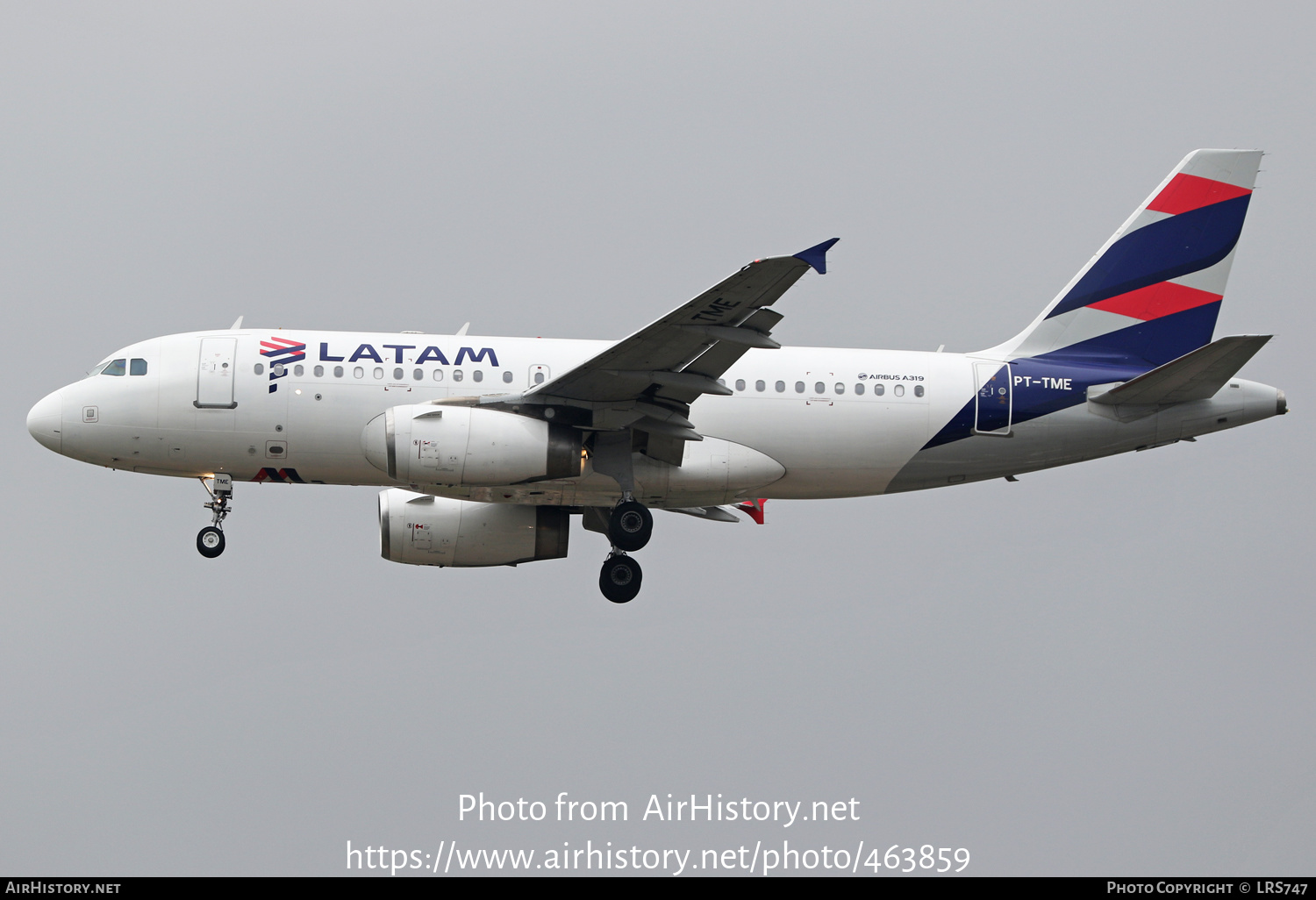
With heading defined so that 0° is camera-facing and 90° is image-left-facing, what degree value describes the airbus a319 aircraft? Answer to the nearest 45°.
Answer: approximately 90°
